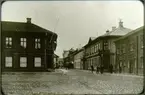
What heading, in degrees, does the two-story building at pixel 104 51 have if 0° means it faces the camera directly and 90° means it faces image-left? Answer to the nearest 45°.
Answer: approximately 45°

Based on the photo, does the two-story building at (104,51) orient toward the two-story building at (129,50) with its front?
no

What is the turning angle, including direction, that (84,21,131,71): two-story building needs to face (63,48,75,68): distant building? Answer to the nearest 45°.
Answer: approximately 90° to its right
